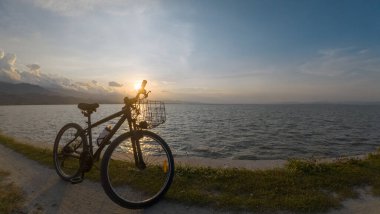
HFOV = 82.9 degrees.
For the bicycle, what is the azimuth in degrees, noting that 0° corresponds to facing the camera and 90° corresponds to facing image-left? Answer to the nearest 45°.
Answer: approximately 315°
